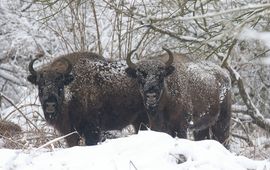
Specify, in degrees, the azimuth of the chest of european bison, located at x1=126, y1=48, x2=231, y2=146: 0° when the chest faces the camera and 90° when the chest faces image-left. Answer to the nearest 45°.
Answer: approximately 45°

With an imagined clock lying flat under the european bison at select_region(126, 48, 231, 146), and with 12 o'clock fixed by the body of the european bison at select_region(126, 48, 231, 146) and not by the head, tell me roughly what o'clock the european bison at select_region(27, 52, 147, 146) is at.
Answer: the european bison at select_region(27, 52, 147, 146) is roughly at 1 o'clock from the european bison at select_region(126, 48, 231, 146).

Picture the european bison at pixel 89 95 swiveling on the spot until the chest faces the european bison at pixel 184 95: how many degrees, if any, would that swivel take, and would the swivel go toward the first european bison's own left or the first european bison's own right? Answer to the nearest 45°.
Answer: approximately 135° to the first european bison's own left
